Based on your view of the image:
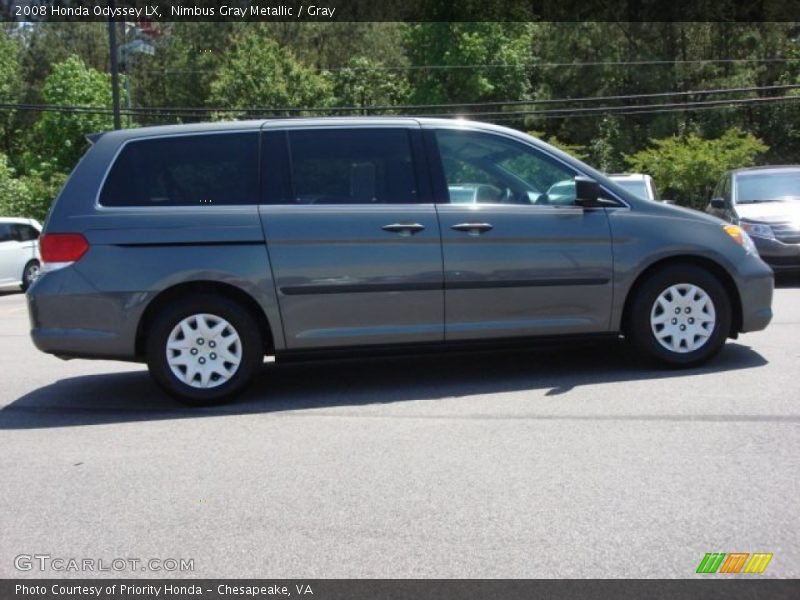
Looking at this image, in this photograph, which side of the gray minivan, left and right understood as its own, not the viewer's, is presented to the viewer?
right

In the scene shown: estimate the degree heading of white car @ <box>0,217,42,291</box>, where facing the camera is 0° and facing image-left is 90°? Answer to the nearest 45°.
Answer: approximately 45°

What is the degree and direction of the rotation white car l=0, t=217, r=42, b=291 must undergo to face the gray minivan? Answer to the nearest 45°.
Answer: approximately 45° to its left

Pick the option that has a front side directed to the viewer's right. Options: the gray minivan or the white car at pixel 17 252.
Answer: the gray minivan

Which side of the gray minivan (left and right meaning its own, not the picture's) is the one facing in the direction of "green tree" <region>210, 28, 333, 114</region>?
left

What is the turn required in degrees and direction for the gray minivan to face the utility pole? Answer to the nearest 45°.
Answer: approximately 90° to its left

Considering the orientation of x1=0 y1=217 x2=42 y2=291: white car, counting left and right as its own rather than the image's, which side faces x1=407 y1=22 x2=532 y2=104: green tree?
back

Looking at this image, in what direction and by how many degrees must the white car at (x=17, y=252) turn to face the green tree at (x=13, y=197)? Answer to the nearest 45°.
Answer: approximately 135° to its right

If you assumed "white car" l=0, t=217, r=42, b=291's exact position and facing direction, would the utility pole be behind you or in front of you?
behind

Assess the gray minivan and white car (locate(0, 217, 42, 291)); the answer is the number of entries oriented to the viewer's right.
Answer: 1

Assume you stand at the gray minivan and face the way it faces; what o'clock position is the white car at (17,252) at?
The white car is roughly at 8 o'clock from the gray minivan.

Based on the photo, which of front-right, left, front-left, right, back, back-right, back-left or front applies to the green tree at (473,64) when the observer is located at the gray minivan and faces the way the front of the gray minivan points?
left
